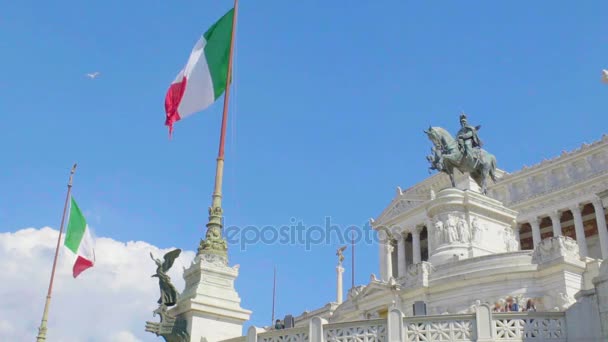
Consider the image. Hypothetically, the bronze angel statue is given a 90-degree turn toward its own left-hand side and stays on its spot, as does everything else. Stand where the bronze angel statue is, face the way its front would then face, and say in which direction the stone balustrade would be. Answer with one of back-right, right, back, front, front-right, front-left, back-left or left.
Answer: front-left

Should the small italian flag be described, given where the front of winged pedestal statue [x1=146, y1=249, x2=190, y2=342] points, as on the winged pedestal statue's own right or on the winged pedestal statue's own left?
on the winged pedestal statue's own right

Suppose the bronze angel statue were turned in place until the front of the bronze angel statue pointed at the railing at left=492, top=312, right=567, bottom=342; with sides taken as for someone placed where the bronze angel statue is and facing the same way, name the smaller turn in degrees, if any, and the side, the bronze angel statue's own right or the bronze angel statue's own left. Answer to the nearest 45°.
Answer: approximately 135° to the bronze angel statue's own left

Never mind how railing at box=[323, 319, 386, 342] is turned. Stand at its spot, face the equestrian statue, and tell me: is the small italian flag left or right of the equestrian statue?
left

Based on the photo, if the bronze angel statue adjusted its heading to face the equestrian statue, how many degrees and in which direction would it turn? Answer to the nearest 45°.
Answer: approximately 135° to its right

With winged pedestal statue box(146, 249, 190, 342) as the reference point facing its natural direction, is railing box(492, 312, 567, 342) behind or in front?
behind

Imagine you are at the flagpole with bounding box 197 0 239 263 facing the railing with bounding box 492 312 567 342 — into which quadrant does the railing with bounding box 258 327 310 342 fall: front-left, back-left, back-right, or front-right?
front-right

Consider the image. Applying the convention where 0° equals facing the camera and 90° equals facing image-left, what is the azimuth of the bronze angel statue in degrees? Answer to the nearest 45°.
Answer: approximately 90°

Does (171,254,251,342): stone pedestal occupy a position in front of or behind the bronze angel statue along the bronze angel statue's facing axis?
behind
